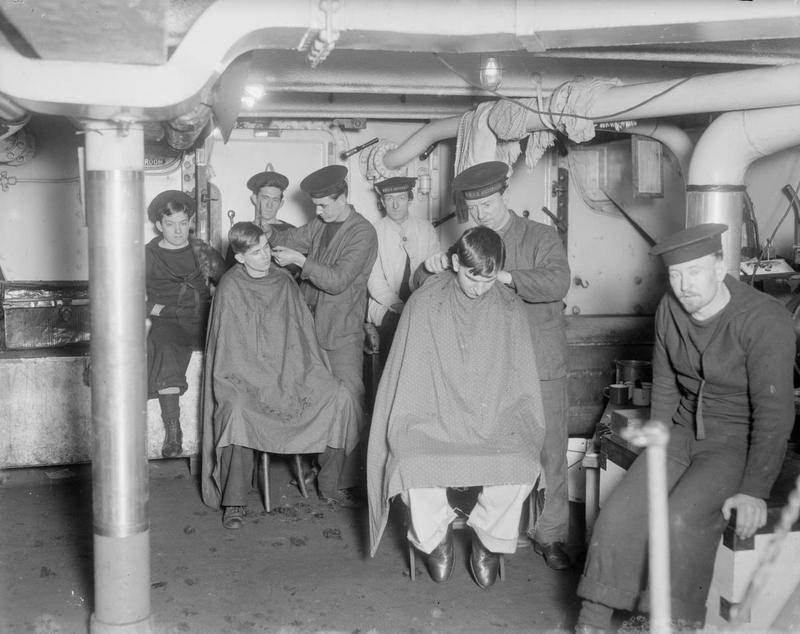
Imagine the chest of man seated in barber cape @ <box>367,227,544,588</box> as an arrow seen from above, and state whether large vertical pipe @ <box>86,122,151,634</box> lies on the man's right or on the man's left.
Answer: on the man's right

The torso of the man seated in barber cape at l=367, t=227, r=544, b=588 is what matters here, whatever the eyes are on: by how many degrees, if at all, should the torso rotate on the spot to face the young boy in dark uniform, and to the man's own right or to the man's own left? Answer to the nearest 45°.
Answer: approximately 135° to the man's own right

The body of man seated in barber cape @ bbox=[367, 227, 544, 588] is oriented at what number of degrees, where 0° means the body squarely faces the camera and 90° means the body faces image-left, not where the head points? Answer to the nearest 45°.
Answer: approximately 0°

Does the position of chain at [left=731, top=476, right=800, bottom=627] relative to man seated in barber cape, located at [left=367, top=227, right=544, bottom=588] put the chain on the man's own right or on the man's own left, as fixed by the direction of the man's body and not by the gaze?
on the man's own left

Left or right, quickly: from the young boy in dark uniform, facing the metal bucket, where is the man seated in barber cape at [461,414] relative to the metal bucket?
right

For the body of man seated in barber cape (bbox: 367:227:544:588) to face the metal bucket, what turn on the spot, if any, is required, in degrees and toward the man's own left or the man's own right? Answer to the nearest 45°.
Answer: approximately 135° to the man's own left

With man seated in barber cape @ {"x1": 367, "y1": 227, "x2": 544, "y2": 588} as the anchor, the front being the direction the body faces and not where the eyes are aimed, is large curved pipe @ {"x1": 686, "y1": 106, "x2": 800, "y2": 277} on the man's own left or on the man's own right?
on the man's own left
